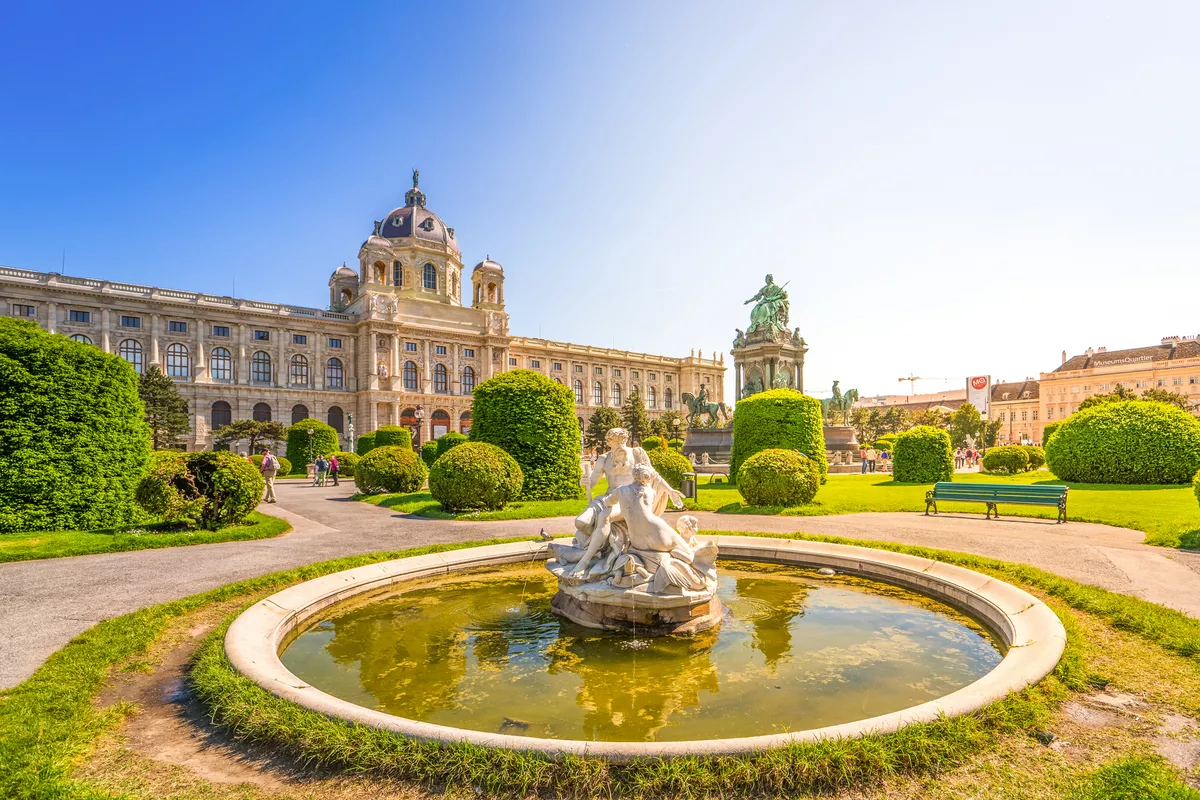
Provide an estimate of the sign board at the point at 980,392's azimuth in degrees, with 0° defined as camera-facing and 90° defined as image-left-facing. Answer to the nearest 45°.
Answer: approximately 0°

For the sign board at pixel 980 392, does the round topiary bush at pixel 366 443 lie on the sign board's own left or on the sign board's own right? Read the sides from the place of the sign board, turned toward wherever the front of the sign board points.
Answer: on the sign board's own right

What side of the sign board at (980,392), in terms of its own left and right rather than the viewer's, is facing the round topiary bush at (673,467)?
front

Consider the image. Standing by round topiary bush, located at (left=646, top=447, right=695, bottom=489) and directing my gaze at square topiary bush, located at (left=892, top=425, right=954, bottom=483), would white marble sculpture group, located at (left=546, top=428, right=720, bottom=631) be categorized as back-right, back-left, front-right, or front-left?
back-right

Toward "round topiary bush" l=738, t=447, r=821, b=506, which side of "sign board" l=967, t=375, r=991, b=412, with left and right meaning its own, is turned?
front

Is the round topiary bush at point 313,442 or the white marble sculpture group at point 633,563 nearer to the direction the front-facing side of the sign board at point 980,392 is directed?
the white marble sculpture group

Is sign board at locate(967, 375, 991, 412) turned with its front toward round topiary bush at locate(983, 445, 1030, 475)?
yes

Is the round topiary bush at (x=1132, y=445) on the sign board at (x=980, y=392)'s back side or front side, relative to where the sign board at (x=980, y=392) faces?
on the front side

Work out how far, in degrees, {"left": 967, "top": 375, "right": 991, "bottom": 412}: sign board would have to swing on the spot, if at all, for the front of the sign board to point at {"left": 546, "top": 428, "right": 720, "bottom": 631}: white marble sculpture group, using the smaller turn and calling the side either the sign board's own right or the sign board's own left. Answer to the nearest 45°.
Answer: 0° — it already faces it

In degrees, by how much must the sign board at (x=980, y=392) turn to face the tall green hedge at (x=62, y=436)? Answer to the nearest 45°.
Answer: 0° — it already faces it

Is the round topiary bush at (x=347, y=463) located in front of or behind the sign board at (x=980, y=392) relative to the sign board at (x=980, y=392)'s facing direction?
in front

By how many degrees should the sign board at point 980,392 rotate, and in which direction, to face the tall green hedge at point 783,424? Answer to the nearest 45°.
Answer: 0° — it already faces it
